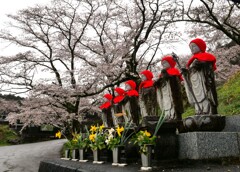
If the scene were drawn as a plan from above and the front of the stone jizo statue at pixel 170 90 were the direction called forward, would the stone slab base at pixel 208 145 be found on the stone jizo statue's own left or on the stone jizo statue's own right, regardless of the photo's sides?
on the stone jizo statue's own left

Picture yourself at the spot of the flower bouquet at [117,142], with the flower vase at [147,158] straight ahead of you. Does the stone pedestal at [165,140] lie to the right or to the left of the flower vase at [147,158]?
left

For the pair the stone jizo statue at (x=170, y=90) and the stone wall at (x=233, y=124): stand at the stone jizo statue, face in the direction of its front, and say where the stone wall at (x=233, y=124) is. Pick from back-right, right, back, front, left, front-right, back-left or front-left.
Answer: back-left

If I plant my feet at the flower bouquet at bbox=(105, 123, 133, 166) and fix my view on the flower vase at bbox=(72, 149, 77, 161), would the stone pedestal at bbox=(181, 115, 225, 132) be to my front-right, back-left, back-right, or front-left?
back-right

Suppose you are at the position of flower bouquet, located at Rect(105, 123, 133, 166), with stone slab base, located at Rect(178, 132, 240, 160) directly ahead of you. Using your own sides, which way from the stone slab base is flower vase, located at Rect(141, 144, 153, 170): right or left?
right

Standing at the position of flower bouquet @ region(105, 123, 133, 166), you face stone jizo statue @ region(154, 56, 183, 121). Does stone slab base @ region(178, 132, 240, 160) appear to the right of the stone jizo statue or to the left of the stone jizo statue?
right

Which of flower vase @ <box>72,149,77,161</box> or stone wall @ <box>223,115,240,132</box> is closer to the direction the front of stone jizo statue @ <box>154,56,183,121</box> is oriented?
the flower vase

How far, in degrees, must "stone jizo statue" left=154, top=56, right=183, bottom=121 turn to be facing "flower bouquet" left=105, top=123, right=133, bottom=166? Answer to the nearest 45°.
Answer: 0° — it already faces it

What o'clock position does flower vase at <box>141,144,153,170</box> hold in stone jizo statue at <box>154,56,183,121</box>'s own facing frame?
The flower vase is roughly at 11 o'clock from the stone jizo statue.

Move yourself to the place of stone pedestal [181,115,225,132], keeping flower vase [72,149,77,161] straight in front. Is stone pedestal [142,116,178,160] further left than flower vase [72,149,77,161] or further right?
left

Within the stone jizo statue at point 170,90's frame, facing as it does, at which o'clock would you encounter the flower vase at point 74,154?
The flower vase is roughly at 2 o'clock from the stone jizo statue.

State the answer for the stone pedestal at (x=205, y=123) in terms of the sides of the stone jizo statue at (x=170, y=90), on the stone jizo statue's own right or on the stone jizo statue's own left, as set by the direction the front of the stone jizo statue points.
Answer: on the stone jizo statue's own left

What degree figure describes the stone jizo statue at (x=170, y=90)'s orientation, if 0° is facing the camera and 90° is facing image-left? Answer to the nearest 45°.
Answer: approximately 45°
